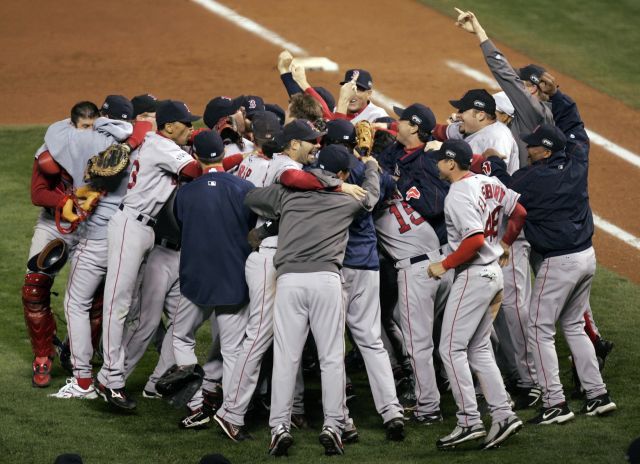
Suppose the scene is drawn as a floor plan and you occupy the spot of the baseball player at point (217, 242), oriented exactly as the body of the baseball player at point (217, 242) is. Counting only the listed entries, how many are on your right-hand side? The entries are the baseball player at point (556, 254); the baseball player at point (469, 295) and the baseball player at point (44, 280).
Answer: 2

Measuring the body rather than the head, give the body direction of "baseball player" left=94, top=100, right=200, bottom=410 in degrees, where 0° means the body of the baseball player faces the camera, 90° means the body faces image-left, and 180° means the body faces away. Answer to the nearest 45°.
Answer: approximately 270°

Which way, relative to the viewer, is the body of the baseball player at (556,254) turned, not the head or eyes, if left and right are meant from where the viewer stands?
facing away from the viewer and to the left of the viewer

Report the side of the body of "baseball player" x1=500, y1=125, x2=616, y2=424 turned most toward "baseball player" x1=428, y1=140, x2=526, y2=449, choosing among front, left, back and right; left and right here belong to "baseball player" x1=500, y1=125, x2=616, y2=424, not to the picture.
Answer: left

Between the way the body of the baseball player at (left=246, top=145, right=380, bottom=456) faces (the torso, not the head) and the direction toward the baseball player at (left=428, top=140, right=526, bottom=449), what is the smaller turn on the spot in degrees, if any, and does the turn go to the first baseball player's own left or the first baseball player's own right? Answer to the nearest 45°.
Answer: approximately 90° to the first baseball player's own right

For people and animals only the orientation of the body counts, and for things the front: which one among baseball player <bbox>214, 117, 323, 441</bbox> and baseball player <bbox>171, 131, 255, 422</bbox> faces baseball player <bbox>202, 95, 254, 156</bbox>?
baseball player <bbox>171, 131, 255, 422</bbox>

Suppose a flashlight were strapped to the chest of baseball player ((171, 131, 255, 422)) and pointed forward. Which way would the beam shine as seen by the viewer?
away from the camera

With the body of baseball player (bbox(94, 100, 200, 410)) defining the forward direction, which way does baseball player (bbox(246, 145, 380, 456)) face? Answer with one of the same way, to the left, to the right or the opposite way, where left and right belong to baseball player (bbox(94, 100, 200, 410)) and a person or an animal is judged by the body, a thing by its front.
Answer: to the left

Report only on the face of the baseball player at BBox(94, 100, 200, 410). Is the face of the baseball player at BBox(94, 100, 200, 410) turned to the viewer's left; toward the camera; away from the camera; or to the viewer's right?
to the viewer's right
